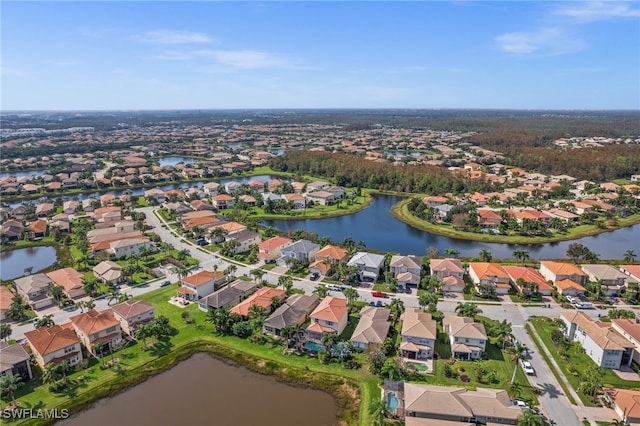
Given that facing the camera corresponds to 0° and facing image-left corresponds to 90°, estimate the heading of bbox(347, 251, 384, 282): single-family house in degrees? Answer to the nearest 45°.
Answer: approximately 0°

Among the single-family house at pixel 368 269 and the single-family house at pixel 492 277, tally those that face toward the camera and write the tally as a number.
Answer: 2

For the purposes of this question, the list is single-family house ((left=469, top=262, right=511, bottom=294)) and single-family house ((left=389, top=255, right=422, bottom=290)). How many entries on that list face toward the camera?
2

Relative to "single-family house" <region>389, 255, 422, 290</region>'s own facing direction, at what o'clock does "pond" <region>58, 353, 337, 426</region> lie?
The pond is roughly at 1 o'clock from the single-family house.

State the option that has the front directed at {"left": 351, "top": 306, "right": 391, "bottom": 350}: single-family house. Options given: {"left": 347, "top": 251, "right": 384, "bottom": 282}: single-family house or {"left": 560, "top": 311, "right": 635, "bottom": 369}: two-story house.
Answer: {"left": 347, "top": 251, "right": 384, "bottom": 282}: single-family house

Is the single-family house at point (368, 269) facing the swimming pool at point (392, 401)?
yes

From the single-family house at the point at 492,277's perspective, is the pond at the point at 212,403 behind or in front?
in front

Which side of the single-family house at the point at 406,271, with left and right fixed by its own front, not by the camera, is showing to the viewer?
front

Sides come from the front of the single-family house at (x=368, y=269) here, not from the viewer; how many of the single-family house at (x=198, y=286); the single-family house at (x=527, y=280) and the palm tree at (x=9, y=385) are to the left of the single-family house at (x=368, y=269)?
1

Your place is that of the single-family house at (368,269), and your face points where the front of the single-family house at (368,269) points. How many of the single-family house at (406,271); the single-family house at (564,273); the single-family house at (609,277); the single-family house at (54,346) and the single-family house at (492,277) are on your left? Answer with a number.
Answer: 4

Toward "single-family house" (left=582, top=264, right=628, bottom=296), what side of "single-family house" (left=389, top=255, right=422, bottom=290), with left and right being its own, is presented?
left
